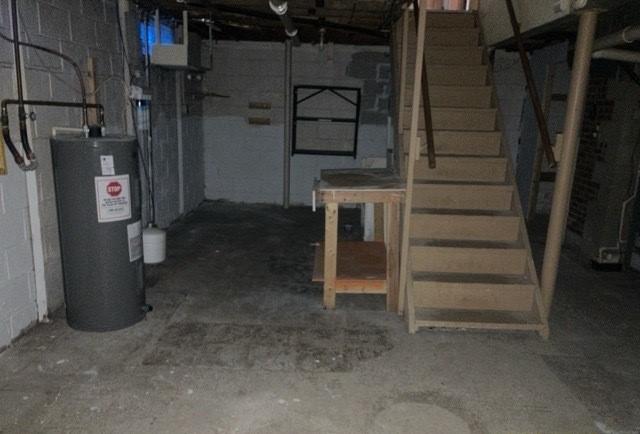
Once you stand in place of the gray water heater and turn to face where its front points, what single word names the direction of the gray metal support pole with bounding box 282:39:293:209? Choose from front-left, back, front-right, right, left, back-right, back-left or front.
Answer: left

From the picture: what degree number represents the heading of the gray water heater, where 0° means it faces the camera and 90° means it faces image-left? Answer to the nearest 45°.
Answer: approximately 315°

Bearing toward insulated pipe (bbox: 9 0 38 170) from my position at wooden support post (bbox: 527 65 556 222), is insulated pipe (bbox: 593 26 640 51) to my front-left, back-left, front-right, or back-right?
front-left

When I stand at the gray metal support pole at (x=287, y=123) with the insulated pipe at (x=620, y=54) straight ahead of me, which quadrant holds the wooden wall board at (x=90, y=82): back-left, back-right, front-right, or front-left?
front-right

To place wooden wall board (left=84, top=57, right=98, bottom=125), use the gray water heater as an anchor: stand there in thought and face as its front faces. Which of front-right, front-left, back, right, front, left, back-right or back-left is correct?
back-left

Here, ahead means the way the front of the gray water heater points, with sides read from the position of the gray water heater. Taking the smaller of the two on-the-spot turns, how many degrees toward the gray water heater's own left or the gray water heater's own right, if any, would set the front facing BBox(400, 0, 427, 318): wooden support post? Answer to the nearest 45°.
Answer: approximately 45° to the gray water heater's own left

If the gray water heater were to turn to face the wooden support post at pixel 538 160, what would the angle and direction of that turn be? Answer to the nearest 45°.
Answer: approximately 45° to its left

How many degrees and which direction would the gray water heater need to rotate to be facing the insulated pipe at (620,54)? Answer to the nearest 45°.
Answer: approximately 45° to its left
